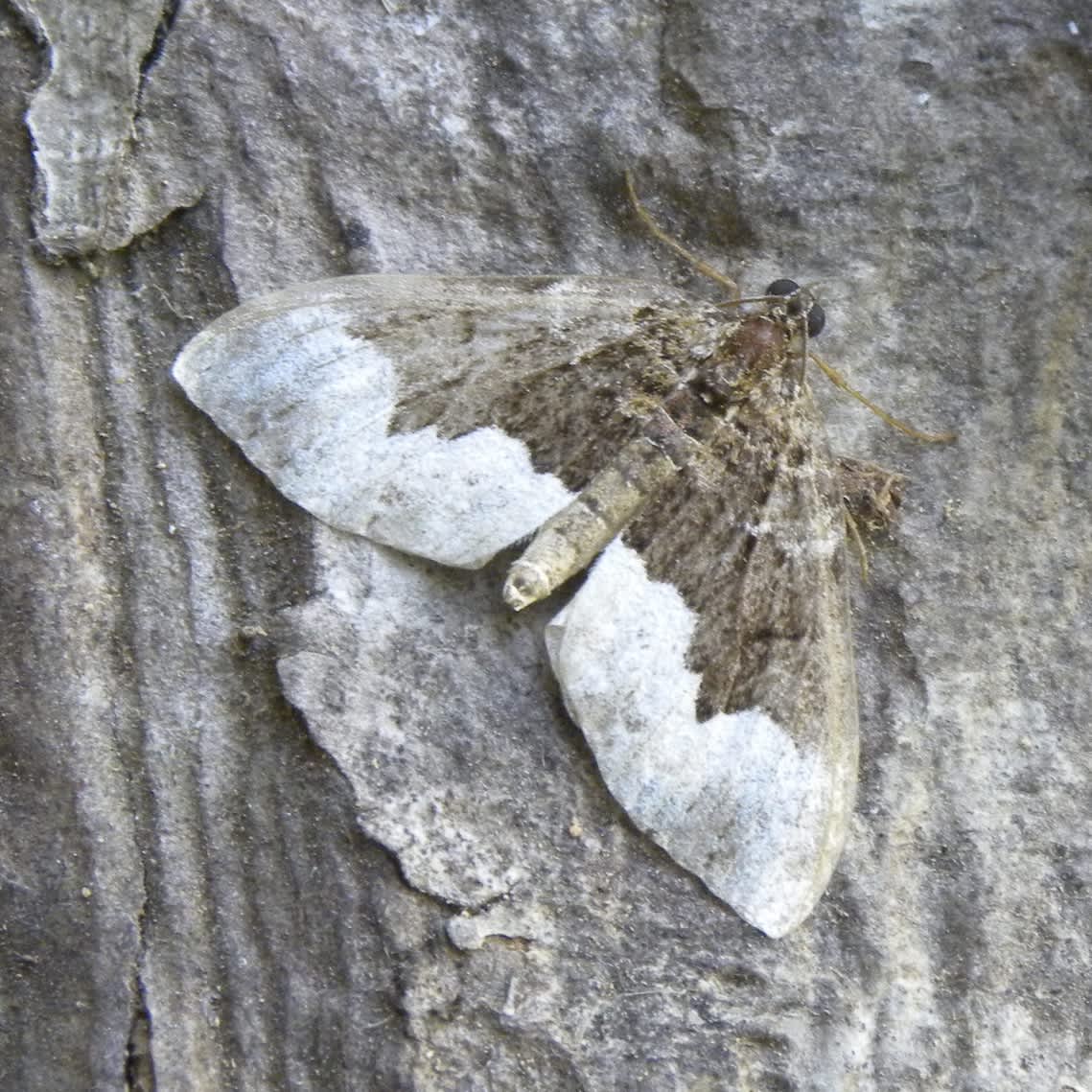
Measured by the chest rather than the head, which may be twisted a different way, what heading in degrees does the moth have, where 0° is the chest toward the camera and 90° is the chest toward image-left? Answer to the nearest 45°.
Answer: approximately 225°
